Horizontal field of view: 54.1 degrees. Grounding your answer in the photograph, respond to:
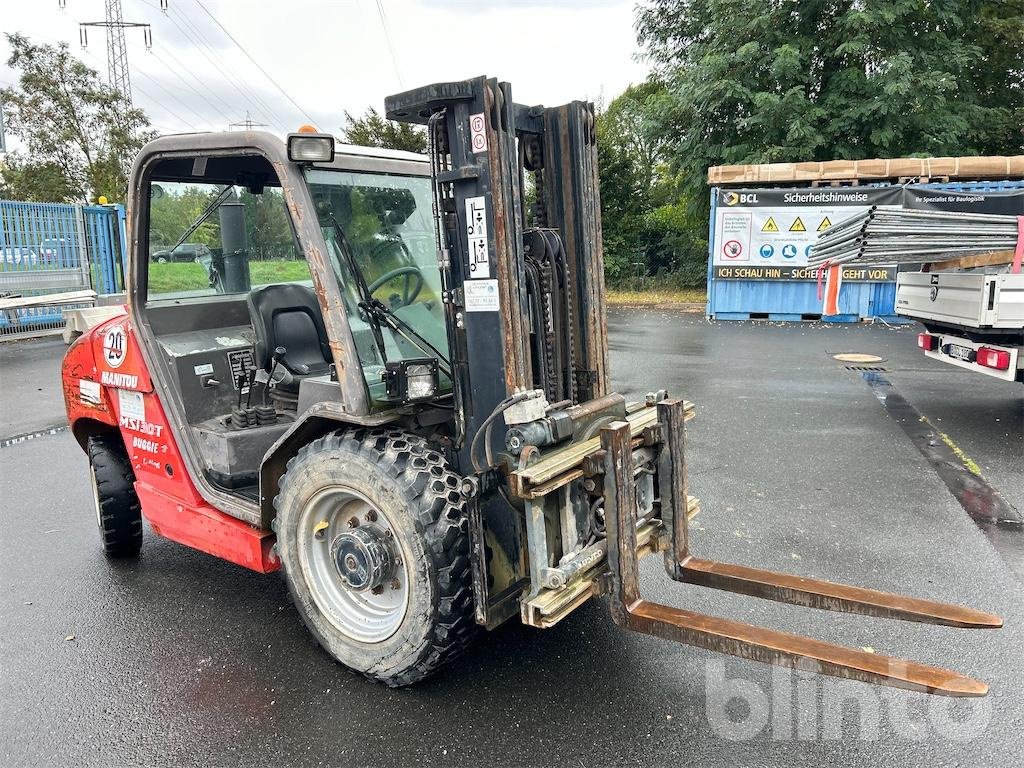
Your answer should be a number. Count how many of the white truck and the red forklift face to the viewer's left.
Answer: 0

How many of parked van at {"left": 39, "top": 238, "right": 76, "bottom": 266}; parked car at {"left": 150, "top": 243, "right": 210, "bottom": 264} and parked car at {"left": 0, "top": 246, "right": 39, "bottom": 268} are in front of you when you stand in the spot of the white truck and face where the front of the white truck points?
0

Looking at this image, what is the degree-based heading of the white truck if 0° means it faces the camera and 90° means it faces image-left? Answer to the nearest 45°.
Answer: approximately 225°

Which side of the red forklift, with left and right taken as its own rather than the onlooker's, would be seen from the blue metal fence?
back

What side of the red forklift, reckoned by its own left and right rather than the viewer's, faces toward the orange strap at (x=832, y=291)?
left

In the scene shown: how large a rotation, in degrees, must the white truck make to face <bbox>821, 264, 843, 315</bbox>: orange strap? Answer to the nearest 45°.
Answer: approximately 45° to its left

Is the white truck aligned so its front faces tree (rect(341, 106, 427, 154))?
no

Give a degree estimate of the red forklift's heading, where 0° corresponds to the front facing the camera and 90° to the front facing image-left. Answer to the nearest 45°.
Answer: approximately 315°

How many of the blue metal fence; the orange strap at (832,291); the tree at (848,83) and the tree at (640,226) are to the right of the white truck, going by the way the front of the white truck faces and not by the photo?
0

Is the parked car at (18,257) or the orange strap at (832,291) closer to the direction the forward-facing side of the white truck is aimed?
the orange strap

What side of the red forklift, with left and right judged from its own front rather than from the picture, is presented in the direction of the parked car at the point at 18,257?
back

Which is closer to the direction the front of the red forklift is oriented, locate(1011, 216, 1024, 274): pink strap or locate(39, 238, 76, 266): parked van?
the pink strap

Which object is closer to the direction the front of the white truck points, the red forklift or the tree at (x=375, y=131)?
the tree
